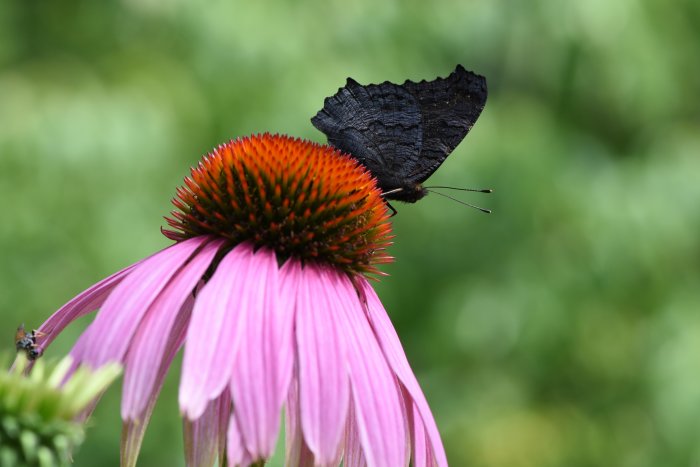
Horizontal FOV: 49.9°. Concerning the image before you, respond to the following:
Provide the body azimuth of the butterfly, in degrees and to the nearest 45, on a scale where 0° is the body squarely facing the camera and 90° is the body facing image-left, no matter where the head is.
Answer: approximately 270°

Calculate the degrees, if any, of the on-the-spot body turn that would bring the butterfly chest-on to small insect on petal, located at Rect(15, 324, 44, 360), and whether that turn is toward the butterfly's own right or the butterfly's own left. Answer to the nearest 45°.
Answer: approximately 135° to the butterfly's own right
